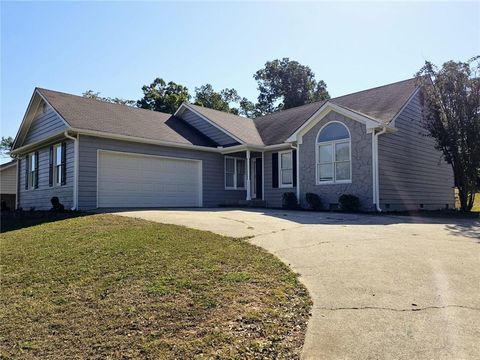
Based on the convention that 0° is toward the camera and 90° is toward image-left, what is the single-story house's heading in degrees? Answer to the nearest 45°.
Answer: approximately 45°

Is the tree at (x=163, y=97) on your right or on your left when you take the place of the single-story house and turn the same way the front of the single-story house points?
on your right

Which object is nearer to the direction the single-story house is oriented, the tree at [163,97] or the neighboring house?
the neighboring house

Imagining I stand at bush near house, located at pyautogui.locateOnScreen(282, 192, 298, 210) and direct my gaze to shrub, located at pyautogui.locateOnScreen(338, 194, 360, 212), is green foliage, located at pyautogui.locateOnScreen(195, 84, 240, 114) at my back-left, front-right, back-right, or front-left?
back-left

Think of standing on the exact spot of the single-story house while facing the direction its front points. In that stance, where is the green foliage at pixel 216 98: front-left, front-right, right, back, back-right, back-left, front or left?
back-right

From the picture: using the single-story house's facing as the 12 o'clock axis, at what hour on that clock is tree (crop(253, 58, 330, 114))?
The tree is roughly at 5 o'clock from the single-story house.

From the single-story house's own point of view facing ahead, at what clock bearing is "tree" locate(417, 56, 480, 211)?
The tree is roughly at 8 o'clock from the single-story house.
